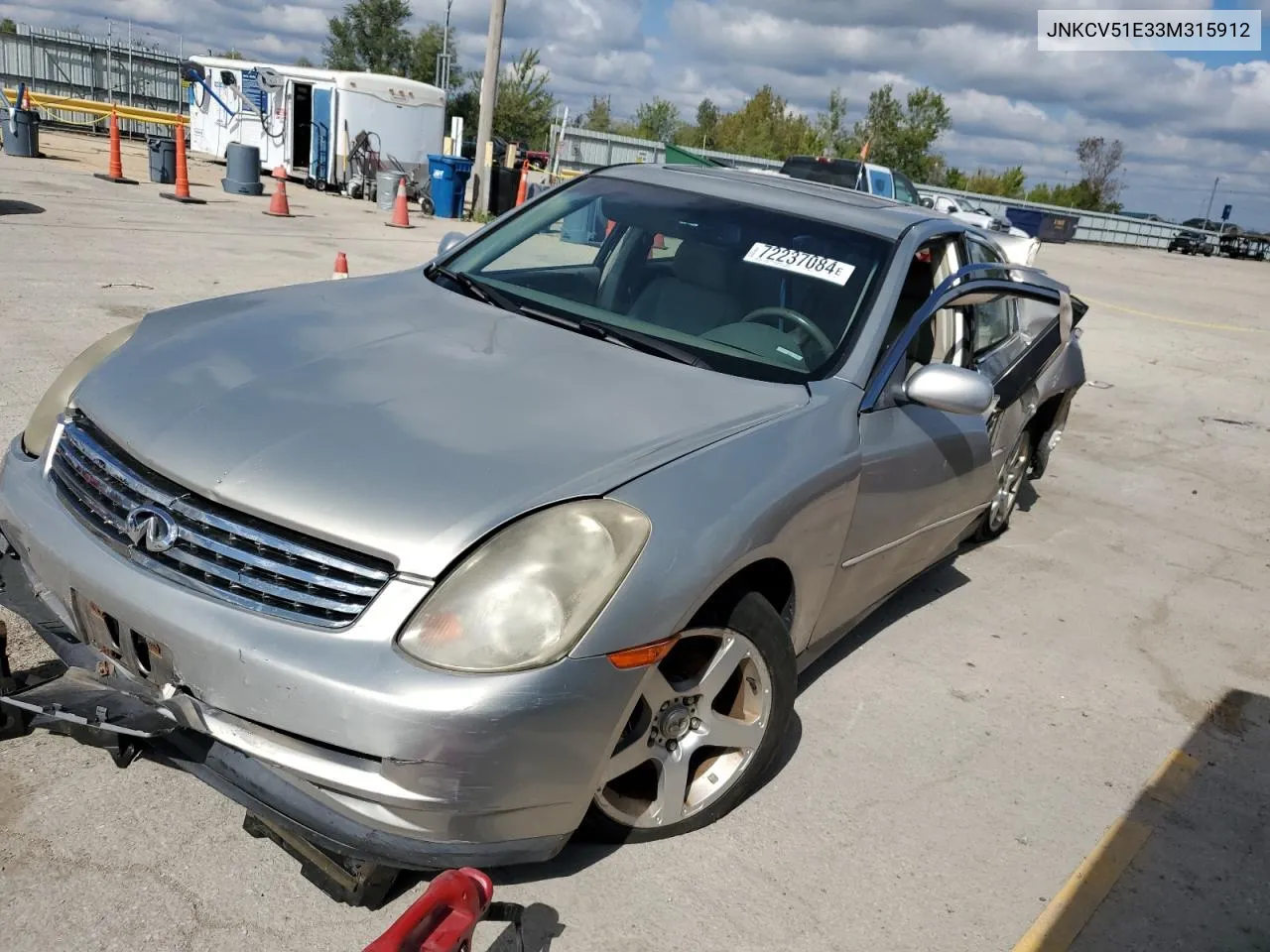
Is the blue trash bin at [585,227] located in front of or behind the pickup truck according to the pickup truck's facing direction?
behind

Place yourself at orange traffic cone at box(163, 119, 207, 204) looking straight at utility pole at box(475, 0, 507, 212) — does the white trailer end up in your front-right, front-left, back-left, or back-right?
front-left

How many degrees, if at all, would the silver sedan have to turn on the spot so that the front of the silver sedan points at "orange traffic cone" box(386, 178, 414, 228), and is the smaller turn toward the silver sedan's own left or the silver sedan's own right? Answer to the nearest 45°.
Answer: approximately 135° to the silver sedan's own right

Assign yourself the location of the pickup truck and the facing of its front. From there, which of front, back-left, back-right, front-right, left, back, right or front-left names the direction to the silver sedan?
back-right

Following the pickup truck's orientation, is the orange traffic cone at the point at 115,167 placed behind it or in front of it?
behind

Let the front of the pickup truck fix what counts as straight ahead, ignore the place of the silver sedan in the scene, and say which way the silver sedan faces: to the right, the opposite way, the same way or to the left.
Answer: the opposite way

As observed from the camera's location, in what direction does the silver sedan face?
facing the viewer and to the left of the viewer

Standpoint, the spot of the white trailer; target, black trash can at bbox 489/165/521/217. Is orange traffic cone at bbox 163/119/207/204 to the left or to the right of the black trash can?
right

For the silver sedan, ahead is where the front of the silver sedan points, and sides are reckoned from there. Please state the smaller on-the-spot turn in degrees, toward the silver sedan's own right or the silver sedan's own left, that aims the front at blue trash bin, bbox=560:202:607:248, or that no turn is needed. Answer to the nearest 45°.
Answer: approximately 135° to the silver sedan's own right

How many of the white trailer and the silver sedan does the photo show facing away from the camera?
0

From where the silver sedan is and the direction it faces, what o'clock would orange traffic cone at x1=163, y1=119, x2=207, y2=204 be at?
The orange traffic cone is roughly at 4 o'clock from the silver sedan.
